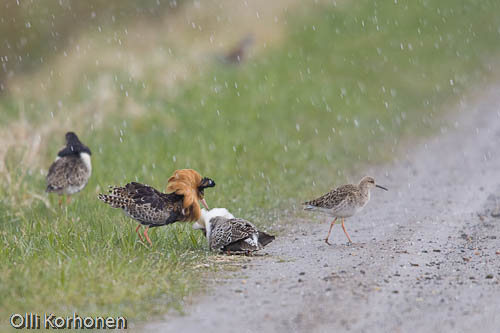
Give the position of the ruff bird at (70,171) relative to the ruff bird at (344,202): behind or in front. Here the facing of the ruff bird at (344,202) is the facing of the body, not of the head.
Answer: behind

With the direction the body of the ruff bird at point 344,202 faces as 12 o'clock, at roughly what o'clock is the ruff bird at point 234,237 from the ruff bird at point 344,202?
the ruff bird at point 234,237 is roughly at 5 o'clock from the ruff bird at point 344,202.

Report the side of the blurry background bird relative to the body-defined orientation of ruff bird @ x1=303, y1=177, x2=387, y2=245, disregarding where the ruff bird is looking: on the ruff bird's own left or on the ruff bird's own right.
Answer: on the ruff bird's own left

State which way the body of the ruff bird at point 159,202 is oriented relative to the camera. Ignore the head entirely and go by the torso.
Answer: to the viewer's right

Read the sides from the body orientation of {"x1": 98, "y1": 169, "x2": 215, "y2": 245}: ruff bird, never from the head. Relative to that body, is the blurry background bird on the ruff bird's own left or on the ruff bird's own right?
on the ruff bird's own left

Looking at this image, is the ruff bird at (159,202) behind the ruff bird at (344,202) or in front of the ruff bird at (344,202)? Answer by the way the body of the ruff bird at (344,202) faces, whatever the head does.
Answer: behind

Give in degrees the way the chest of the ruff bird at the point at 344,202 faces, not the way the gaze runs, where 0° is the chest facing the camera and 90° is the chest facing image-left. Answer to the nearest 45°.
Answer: approximately 270°

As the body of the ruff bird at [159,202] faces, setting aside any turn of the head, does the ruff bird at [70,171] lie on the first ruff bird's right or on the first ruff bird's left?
on the first ruff bird's left

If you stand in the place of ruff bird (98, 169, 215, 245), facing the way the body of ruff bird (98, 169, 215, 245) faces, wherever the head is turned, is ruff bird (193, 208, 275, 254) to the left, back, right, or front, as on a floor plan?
front

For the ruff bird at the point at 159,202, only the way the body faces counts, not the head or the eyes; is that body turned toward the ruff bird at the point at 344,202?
yes

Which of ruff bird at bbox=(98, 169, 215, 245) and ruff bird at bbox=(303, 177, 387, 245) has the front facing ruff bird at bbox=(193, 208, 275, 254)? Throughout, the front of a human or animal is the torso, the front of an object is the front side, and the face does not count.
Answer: ruff bird at bbox=(98, 169, 215, 245)
